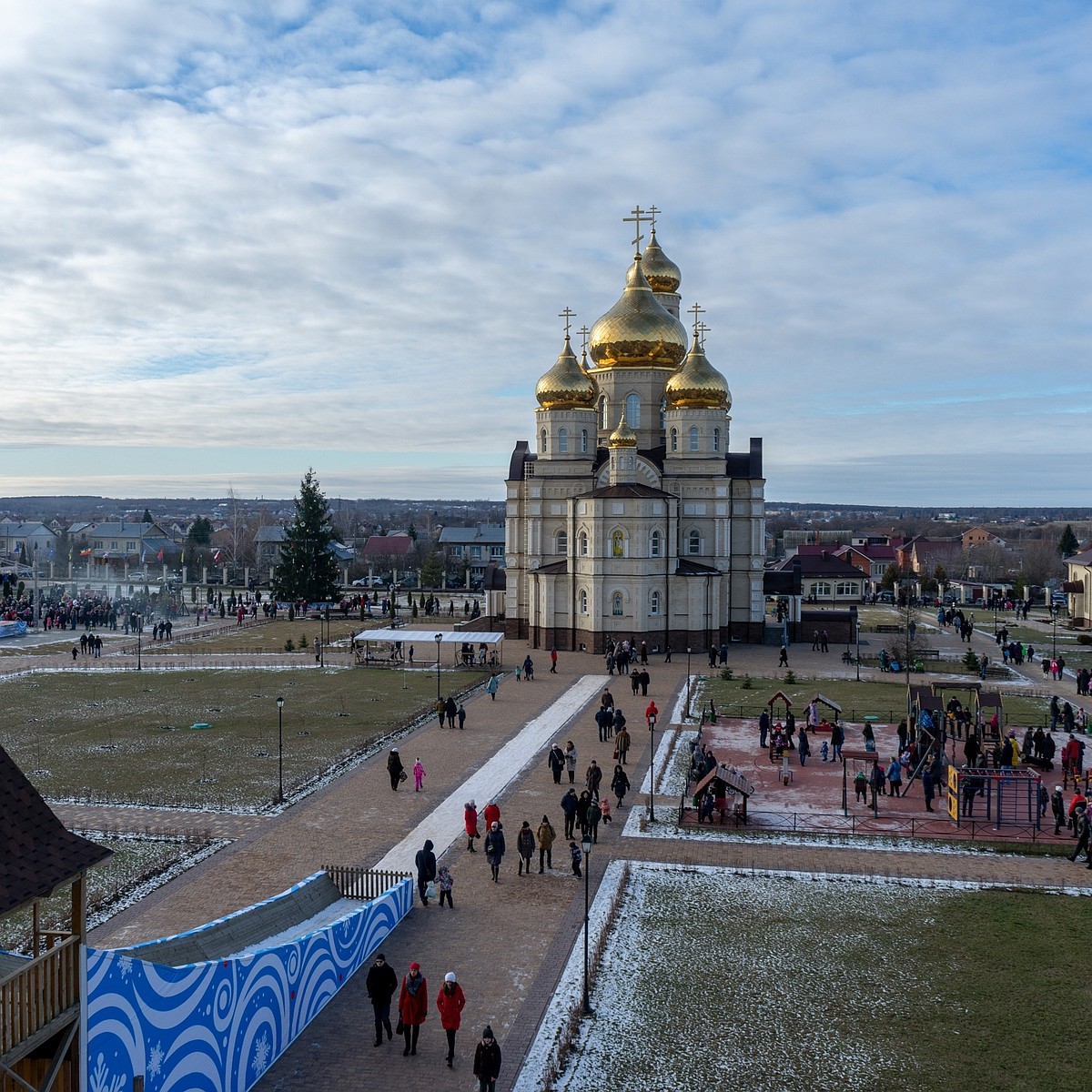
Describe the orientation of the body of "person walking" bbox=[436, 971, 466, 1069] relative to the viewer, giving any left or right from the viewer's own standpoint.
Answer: facing the viewer

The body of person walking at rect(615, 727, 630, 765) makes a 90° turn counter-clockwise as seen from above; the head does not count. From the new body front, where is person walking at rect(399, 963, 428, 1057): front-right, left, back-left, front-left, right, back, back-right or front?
left

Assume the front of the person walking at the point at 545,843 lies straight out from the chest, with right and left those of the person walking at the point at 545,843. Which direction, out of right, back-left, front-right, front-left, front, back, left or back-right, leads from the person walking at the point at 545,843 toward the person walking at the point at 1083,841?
left

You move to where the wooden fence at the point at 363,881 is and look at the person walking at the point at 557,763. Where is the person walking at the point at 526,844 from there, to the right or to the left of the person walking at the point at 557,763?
right

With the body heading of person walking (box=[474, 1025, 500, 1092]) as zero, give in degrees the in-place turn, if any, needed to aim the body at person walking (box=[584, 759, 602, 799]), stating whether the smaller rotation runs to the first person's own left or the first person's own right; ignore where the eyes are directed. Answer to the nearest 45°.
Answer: approximately 180°

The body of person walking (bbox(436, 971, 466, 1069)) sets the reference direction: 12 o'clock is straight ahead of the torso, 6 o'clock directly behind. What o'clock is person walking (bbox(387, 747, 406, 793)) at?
person walking (bbox(387, 747, 406, 793)) is roughly at 6 o'clock from person walking (bbox(436, 971, 466, 1069)).

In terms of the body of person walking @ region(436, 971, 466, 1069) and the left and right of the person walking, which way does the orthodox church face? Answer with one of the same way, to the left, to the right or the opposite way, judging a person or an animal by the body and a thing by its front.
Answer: the opposite way

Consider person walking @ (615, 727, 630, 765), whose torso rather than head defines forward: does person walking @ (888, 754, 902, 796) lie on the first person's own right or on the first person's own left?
on the first person's own right

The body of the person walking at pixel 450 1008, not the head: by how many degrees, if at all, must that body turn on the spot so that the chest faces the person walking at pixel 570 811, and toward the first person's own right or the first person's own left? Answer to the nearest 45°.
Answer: approximately 180°
